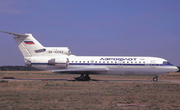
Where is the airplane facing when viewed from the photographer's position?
facing to the right of the viewer
